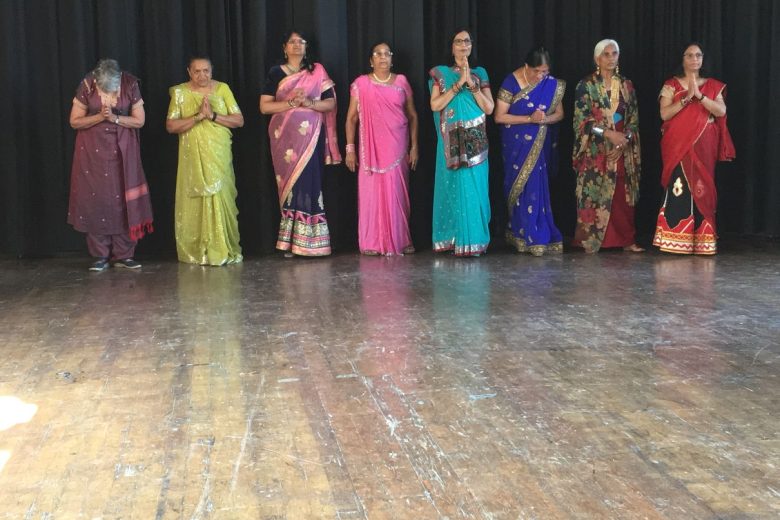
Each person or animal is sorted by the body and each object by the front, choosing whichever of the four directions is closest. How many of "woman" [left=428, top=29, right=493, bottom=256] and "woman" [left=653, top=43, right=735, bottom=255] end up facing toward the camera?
2

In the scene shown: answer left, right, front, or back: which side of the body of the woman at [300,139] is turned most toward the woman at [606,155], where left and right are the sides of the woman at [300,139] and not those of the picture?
left

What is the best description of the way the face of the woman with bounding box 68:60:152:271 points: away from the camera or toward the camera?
toward the camera

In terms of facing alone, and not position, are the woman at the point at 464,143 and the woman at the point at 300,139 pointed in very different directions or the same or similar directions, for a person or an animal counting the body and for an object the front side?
same or similar directions

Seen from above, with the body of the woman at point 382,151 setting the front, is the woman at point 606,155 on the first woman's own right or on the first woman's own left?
on the first woman's own left

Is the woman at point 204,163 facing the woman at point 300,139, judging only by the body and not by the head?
no

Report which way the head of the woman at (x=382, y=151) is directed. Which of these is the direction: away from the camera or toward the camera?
toward the camera

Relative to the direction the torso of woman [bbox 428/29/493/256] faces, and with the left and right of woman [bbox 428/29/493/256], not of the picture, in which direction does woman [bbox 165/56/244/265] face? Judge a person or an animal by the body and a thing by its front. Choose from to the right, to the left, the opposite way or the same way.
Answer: the same way

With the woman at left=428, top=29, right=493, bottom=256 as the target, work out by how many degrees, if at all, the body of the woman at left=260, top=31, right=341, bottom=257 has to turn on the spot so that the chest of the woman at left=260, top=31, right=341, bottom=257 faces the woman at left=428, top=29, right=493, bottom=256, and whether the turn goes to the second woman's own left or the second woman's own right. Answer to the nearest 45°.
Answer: approximately 90° to the second woman's own left

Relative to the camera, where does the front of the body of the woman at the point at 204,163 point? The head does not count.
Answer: toward the camera

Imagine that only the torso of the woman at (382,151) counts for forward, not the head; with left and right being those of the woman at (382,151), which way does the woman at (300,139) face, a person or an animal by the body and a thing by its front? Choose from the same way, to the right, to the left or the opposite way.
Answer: the same way

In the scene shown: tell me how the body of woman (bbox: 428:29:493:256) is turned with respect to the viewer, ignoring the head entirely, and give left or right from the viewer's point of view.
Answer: facing the viewer

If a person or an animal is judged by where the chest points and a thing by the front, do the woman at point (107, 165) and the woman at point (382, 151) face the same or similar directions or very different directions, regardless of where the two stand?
same or similar directions

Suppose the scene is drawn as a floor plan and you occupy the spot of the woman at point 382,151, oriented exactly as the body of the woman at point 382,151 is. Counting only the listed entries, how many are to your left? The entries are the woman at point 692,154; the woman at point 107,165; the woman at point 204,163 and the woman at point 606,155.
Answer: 2

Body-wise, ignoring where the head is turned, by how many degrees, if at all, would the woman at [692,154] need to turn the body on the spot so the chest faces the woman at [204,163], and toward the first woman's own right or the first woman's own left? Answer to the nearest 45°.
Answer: approximately 90° to the first woman's own right
